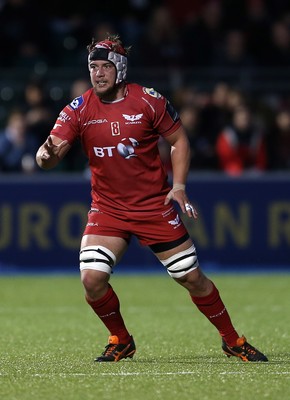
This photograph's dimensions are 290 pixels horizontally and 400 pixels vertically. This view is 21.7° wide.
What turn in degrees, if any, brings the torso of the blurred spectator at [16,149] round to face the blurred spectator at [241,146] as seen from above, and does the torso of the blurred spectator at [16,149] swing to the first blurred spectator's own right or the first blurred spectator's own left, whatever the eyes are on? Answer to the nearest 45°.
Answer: approximately 90° to the first blurred spectator's own left

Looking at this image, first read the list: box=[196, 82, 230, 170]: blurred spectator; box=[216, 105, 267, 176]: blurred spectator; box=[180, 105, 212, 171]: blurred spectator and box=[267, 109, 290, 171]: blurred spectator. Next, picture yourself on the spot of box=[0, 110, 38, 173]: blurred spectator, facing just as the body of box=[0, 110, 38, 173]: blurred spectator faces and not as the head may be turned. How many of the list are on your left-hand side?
4

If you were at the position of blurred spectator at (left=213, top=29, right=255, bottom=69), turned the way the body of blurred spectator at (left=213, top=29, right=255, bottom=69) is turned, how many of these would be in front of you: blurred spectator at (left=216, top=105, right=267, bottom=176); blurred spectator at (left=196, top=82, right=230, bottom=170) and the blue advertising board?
3

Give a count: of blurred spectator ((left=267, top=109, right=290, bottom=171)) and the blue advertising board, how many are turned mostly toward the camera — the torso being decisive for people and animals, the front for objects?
2

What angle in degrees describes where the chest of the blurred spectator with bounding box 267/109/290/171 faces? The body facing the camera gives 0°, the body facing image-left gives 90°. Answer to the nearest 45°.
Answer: approximately 0°

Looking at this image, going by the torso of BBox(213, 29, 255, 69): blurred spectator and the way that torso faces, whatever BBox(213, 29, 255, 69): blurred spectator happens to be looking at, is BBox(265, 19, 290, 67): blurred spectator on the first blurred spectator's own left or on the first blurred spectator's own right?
on the first blurred spectator's own left

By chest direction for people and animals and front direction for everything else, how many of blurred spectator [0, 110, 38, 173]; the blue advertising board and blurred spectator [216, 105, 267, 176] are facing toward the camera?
3

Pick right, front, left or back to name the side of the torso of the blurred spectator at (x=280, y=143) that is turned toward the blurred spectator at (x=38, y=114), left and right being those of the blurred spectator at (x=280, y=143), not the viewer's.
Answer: right
